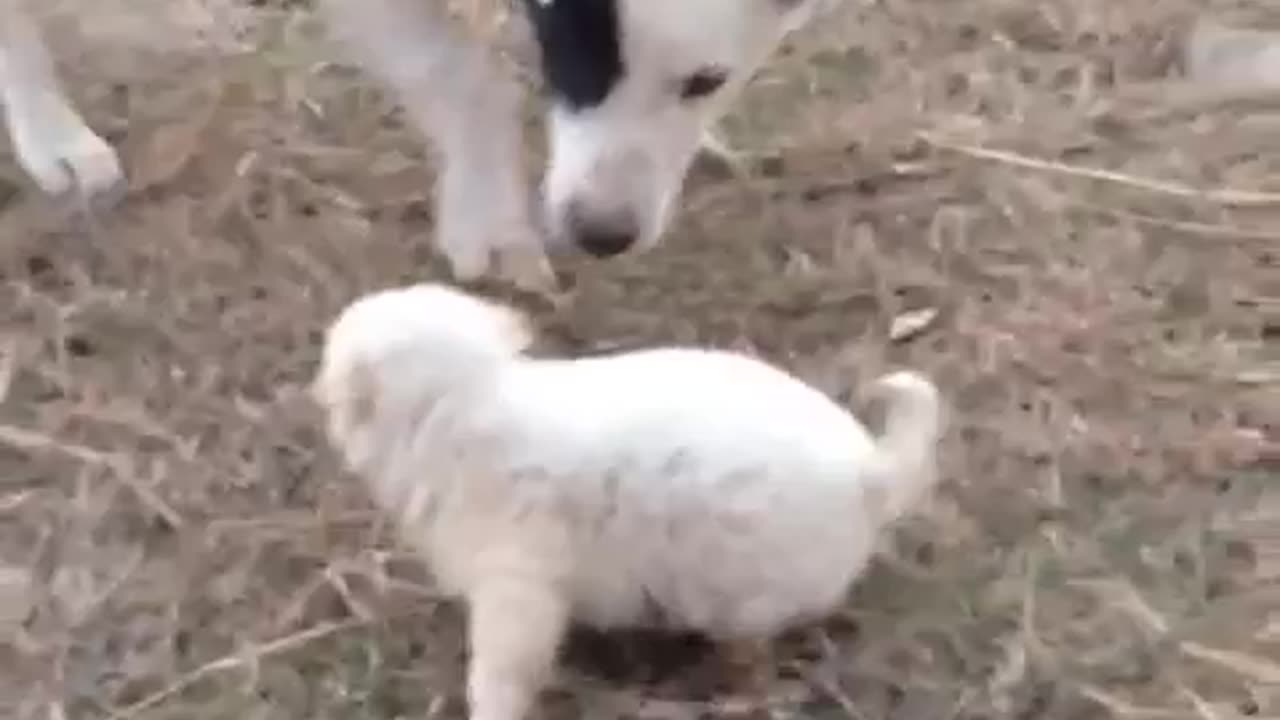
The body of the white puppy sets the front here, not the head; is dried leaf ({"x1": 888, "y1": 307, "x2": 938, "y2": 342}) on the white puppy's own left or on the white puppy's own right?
on the white puppy's own right

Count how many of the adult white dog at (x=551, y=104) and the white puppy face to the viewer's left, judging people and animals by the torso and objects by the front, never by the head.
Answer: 1

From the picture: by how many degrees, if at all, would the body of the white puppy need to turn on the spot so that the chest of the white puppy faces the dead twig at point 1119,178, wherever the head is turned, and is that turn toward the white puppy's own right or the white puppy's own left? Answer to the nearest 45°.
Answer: approximately 135° to the white puppy's own right

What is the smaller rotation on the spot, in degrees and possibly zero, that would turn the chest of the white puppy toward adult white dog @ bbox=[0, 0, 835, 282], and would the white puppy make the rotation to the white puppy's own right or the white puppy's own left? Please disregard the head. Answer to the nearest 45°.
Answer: approximately 90° to the white puppy's own right

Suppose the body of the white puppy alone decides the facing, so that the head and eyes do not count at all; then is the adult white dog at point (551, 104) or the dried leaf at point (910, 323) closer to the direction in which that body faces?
the adult white dog

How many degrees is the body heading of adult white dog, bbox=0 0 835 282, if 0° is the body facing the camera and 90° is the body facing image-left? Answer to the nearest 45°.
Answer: approximately 315°

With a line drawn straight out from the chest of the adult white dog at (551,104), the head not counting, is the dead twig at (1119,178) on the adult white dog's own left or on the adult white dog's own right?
on the adult white dog's own left

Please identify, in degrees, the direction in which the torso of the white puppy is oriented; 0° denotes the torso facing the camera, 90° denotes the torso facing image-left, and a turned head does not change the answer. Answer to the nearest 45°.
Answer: approximately 90°

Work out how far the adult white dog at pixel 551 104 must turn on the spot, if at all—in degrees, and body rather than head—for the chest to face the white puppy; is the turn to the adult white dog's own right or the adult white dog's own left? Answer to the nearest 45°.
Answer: approximately 45° to the adult white dog's own right
